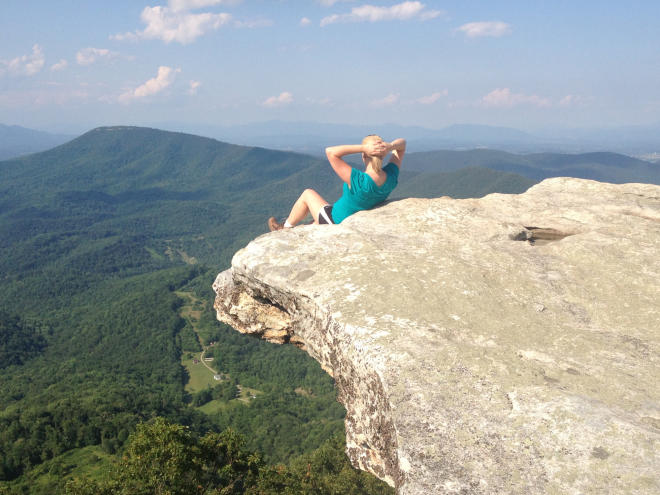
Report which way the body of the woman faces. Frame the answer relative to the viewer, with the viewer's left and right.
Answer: facing away from the viewer and to the left of the viewer
